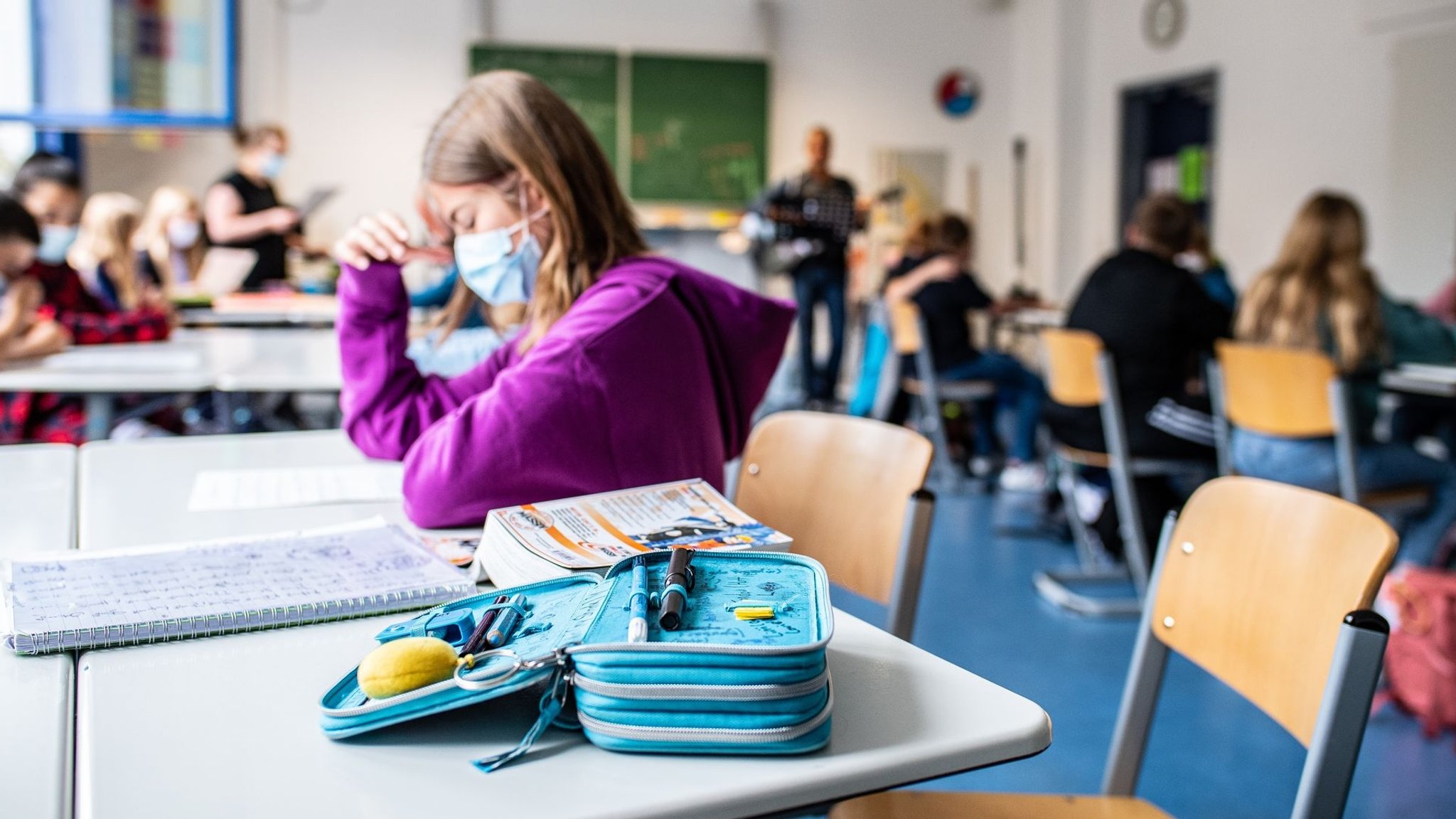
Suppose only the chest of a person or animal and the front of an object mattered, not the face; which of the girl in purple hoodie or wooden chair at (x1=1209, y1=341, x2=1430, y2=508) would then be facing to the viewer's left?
the girl in purple hoodie

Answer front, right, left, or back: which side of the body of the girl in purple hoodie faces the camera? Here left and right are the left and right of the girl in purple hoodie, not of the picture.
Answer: left

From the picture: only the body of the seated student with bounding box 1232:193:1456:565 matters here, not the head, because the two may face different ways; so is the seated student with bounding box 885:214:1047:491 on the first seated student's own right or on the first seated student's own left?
on the first seated student's own left

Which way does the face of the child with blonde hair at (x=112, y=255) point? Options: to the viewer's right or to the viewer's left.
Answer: to the viewer's right

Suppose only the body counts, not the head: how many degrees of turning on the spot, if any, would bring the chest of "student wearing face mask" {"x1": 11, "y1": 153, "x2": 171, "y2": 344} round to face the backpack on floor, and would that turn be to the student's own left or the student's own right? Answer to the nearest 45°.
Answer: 0° — they already face it

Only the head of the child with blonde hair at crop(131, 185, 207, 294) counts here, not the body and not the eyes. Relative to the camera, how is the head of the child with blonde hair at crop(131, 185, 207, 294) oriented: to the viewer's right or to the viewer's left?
to the viewer's right
